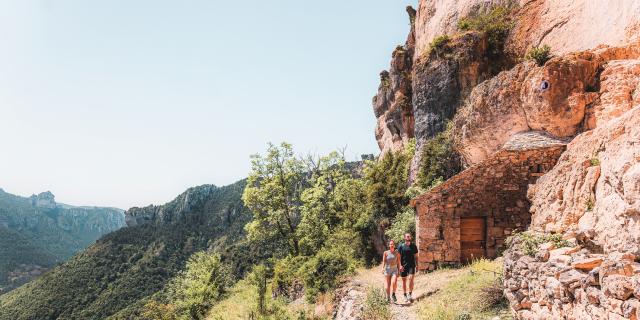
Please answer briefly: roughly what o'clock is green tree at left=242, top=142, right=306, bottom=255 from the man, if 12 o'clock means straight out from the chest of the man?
The green tree is roughly at 5 o'clock from the man.

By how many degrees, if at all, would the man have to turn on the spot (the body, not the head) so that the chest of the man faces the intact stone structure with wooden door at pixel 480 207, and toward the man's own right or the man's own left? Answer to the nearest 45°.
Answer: approximately 135° to the man's own left

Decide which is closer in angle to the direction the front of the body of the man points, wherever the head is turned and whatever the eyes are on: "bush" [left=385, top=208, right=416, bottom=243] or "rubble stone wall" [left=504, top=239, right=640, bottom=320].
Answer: the rubble stone wall

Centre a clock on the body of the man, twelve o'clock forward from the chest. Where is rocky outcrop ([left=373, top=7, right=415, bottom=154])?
The rocky outcrop is roughly at 6 o'clock from the man.

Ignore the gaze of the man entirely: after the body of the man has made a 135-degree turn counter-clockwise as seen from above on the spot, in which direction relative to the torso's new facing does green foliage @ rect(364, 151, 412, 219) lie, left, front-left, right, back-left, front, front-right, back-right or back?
front-left

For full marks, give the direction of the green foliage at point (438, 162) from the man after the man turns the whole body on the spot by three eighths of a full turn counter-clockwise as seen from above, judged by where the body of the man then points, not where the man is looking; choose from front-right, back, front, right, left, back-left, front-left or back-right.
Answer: front-left

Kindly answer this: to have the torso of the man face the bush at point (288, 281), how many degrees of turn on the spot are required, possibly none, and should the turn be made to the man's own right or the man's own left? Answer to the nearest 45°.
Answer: approximately 135° to the man's own right

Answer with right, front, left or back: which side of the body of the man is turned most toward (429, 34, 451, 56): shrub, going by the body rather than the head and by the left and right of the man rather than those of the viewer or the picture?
back

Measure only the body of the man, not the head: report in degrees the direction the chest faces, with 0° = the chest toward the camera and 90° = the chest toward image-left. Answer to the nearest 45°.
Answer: approximately 0°

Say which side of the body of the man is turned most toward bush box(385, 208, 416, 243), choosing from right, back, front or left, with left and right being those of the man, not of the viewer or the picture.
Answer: back
